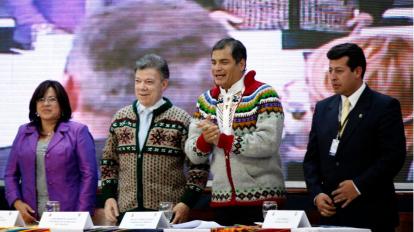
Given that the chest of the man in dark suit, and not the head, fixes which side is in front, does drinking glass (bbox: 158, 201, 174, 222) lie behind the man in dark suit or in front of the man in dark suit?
in front

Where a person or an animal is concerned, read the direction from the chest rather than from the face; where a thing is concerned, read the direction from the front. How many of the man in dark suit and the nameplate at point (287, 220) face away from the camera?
0

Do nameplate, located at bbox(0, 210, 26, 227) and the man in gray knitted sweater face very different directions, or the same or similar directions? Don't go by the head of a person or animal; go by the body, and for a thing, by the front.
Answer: same or similar directions

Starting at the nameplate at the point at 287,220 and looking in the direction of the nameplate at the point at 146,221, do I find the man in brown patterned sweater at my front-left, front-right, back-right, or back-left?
front-right

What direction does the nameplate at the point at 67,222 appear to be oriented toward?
toward the camera

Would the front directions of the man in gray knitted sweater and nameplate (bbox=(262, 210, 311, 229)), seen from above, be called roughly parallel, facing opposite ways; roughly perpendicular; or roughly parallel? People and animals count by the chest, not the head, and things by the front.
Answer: roughly parallel

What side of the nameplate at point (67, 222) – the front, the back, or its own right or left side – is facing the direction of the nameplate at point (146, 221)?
left

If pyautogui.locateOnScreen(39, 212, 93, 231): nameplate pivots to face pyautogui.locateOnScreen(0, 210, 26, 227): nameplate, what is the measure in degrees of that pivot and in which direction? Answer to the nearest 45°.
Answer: approximately 135° to its right

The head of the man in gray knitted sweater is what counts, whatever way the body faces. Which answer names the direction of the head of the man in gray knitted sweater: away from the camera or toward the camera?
toward the camera

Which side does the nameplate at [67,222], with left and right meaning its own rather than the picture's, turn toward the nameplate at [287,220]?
left

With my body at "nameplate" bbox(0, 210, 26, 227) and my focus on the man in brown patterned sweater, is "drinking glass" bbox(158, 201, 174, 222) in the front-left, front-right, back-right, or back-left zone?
front-right

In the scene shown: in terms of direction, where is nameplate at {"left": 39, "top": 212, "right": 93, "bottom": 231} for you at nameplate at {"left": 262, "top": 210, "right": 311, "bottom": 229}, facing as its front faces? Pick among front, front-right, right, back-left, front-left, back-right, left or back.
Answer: front-right

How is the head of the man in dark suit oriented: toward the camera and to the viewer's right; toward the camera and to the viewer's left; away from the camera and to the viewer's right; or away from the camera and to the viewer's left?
toward the camera and to the viewer's left

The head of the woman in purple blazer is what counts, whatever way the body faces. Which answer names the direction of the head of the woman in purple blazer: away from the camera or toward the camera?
toward the camera
